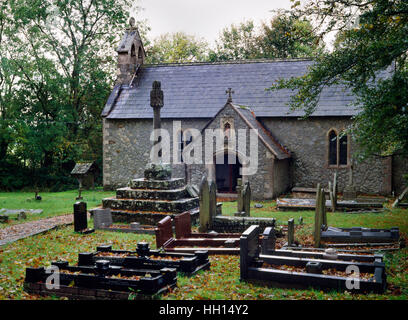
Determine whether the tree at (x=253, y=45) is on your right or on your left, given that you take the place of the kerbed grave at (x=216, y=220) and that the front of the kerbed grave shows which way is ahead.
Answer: on your left

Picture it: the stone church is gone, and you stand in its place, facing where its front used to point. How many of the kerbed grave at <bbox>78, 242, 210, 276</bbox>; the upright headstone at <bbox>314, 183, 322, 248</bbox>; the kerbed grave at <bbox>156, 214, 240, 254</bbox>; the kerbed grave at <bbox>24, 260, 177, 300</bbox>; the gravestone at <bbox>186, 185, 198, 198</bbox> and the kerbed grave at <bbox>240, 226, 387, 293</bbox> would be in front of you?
6

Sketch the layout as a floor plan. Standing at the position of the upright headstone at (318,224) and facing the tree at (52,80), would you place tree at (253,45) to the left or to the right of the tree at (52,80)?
right

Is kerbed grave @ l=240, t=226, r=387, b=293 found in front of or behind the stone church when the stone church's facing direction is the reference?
in front

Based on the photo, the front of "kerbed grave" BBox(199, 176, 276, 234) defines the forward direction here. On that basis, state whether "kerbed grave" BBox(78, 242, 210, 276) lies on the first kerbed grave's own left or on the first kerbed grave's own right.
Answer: on the first kerbed grave's own right

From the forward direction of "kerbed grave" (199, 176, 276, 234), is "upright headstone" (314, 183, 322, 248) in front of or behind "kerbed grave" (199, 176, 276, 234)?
in front

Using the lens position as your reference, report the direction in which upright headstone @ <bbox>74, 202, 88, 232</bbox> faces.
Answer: facing the viewer and to the right of the viewer

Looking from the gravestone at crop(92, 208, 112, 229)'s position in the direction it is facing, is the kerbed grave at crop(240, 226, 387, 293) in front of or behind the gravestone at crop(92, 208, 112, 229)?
in front

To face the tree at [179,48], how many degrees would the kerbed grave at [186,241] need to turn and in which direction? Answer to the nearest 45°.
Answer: approximately 90° to its left

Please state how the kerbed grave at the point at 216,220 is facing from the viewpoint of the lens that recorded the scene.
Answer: facing to the right of the viewer

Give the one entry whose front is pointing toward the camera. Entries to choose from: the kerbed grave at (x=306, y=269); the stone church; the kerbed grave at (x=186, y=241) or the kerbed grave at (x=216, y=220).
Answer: the stone church
